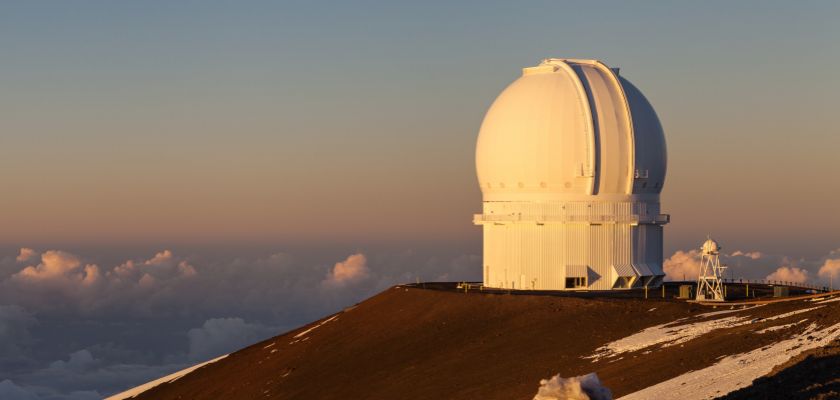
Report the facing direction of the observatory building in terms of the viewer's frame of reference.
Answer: facing the viewer and to the right of the viewer
